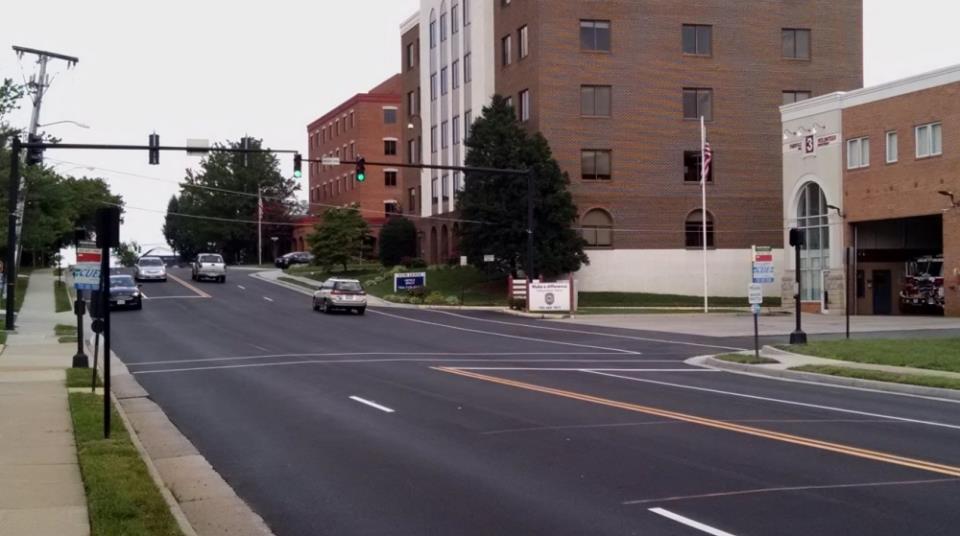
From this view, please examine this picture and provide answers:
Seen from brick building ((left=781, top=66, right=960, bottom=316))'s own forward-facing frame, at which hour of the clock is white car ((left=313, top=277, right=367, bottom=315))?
The white car is roughly at 1 o'clock from the brick building.

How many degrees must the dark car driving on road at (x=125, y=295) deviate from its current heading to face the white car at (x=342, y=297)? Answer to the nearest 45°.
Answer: approximately 90° to its left

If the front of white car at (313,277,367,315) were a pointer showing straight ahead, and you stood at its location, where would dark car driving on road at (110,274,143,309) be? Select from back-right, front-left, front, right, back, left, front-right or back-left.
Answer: front-left

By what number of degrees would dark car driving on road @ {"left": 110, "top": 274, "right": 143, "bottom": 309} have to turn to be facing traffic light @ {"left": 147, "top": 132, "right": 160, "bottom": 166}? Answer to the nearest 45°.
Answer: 0° — it already faces it

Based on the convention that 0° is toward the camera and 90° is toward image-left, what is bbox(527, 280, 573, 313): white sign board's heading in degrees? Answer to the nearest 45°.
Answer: approximately 0°

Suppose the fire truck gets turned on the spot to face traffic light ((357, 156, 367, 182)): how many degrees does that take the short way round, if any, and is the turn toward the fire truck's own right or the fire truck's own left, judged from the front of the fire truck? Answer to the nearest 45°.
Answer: approximately 45° to the fire truck's own right
